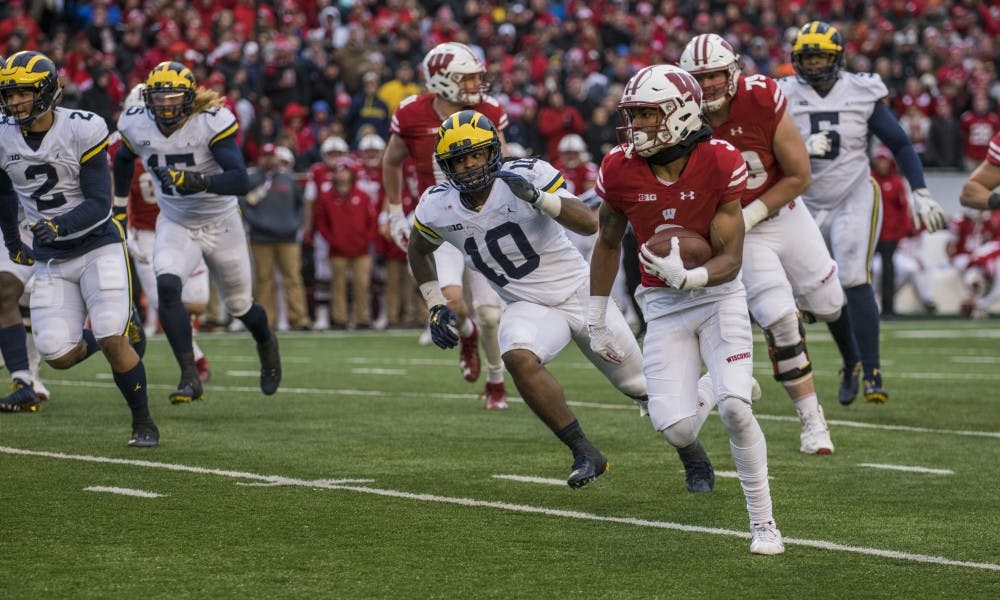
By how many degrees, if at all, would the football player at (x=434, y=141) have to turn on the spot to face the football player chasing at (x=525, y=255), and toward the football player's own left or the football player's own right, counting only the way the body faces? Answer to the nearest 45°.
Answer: approximately 45° to the football player's own right

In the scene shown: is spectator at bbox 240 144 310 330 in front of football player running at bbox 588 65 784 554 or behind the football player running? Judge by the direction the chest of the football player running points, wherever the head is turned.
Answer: behind

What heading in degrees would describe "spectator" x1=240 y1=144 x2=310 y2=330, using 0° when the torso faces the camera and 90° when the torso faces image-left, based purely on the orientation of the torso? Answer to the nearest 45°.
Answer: approximately 0°

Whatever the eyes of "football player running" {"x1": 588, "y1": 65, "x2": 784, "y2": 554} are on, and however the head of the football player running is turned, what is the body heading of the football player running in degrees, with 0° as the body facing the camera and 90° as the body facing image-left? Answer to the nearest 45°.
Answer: approximately 0°

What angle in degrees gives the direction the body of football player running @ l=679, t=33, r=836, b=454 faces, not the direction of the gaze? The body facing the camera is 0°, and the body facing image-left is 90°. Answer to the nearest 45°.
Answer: approximately 45°

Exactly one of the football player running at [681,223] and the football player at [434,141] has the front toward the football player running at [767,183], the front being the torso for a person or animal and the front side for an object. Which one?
the football player

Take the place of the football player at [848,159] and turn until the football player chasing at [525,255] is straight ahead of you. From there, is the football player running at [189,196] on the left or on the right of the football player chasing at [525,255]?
right

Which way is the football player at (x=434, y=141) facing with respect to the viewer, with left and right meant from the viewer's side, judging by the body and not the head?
facing the viewer and to the right of the viewer
